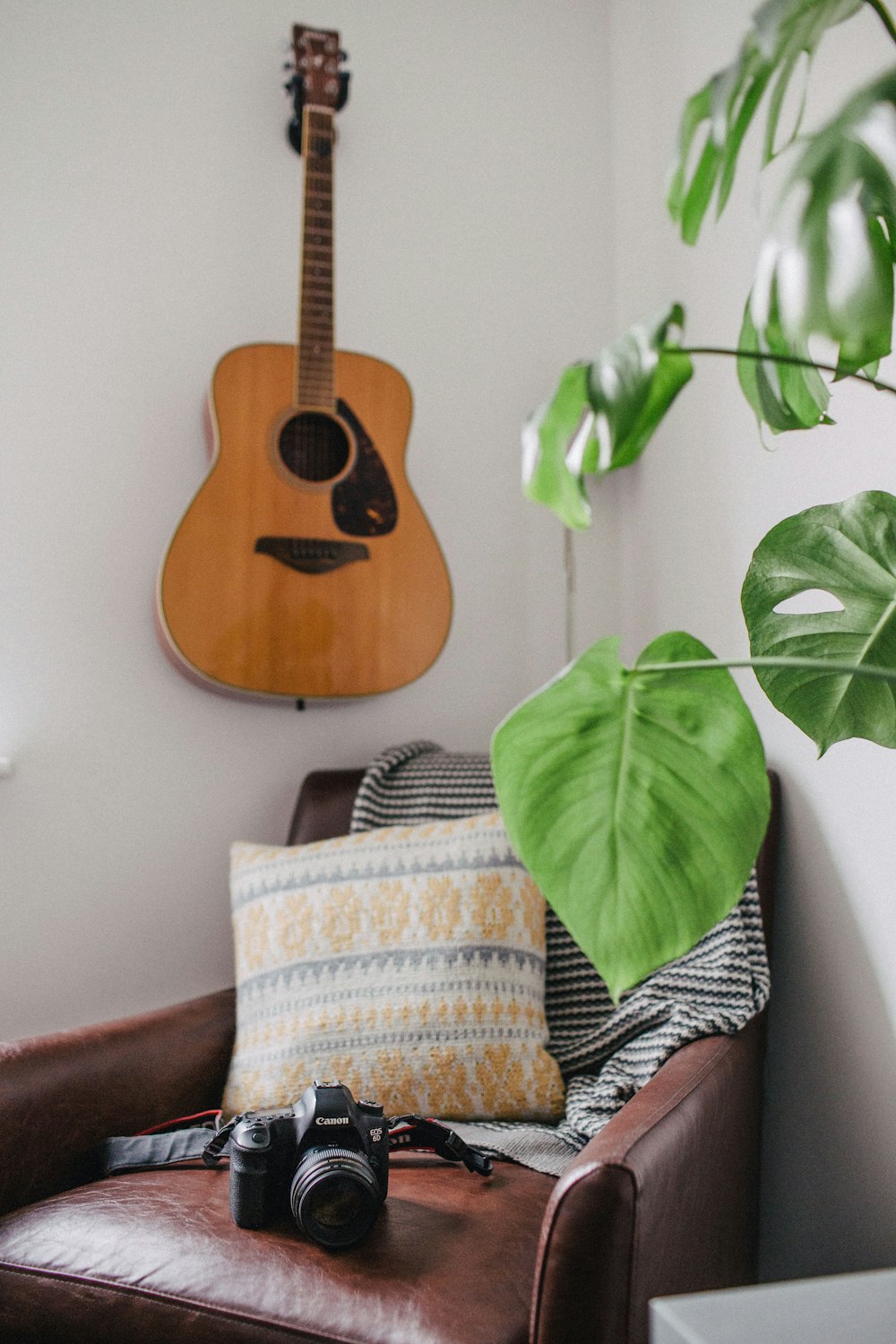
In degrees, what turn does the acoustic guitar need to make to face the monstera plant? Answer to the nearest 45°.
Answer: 0° — it already faces it

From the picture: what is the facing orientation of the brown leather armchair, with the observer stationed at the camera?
facing the viewer and to the left of the viewer

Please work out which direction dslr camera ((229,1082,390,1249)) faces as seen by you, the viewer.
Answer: facing the viewer

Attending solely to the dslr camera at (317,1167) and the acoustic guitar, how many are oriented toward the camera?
2

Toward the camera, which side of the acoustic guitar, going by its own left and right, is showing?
front

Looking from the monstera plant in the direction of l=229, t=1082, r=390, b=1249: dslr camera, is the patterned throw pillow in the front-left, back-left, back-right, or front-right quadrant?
front-right

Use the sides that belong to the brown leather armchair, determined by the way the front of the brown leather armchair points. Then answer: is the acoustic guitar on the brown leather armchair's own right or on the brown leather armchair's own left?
on the brown leather armchair's own right

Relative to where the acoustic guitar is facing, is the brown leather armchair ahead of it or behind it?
ahead

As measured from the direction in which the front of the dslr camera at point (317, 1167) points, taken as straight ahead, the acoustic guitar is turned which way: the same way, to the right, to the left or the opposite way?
the same way

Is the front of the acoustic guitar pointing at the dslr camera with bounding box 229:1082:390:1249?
yes
